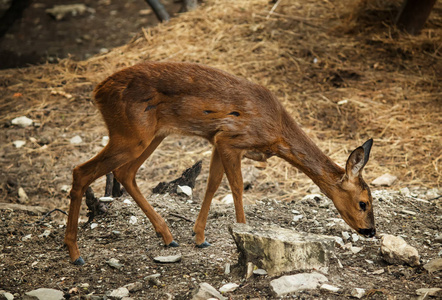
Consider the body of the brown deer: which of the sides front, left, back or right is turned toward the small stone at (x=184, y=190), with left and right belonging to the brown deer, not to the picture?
left

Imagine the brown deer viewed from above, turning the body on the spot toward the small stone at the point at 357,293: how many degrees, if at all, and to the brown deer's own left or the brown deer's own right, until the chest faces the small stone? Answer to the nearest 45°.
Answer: approximately 45° to the brown deer's own right

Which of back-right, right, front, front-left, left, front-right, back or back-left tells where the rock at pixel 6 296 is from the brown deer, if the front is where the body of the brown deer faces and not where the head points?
back-right

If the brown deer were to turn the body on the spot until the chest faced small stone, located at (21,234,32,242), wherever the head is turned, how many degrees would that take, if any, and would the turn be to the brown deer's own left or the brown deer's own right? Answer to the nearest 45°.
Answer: approximately 180°

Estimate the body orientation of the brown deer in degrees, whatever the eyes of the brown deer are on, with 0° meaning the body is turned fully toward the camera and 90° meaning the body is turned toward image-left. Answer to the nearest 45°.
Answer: approximately 270°

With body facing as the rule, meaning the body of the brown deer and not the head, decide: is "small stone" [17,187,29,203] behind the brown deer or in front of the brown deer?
behind

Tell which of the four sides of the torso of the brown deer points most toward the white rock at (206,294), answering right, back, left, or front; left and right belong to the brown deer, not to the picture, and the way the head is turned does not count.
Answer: right

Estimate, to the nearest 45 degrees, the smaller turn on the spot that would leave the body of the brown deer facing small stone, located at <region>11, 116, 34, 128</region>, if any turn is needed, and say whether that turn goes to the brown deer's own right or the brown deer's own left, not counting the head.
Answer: approximately 135° to the brown deer's own left

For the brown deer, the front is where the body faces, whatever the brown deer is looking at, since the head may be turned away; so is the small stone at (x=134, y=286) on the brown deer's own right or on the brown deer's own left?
on the brown deer's own right
